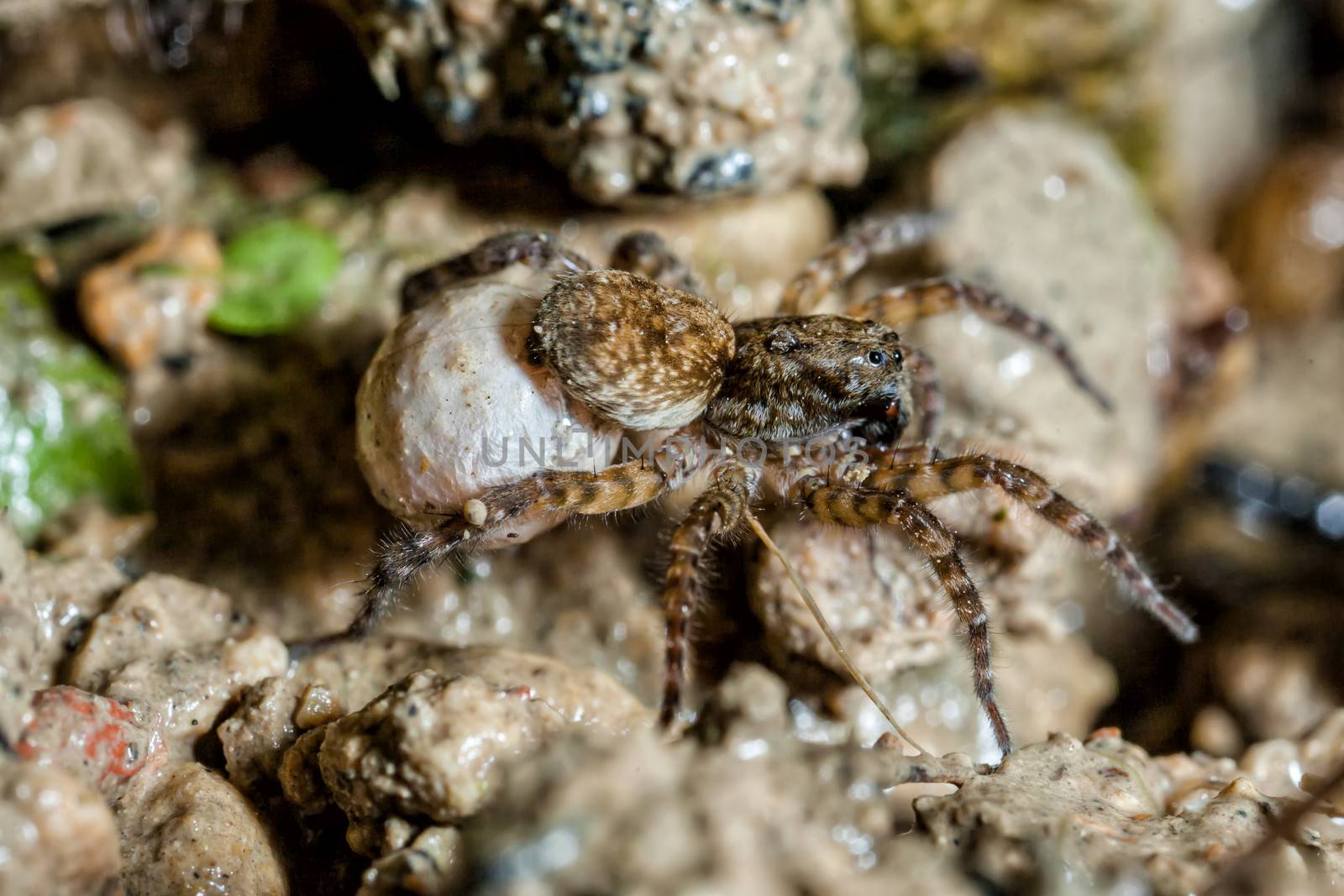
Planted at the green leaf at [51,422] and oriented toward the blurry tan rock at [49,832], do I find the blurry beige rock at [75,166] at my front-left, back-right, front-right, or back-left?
back-left

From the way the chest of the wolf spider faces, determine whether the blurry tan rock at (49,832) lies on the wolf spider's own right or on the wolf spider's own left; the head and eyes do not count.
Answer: on the wolf spider's own right

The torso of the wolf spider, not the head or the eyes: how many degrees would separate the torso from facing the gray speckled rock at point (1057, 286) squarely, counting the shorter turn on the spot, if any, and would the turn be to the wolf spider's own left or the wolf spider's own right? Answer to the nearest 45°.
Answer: approximately 45° to the wolf spider's own left

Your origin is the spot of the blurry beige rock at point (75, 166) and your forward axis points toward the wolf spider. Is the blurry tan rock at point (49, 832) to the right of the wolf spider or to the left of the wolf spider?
right

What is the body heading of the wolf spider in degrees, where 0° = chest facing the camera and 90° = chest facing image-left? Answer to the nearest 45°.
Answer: approximately 270°

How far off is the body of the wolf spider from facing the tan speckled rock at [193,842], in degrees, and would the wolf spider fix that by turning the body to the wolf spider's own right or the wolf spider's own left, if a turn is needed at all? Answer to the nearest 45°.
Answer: approximately 135° to the wolf spider's own right

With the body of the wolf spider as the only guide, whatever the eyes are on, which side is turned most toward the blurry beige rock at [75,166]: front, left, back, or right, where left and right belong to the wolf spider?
back

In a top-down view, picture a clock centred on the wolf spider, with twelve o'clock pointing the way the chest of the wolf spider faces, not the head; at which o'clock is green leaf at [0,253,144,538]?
The green leaf is roughly at 6 o'clock from the wolf spider.
